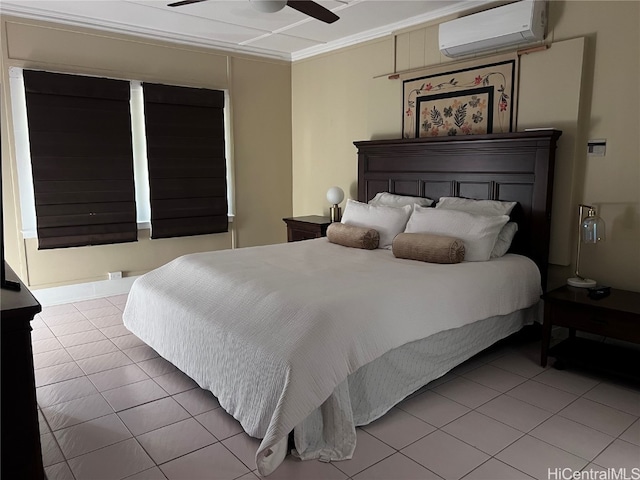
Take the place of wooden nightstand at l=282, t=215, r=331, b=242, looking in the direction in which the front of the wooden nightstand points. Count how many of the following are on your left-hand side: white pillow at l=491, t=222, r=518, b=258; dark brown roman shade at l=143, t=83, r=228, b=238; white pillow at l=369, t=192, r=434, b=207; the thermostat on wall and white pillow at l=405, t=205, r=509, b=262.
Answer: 4

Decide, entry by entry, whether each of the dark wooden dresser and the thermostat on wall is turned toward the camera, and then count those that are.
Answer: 1

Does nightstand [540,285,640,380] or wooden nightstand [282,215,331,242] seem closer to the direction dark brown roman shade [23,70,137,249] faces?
the nightstand

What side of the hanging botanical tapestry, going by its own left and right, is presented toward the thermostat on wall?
left

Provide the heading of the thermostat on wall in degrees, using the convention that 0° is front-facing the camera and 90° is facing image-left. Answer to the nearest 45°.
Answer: approximately 0°

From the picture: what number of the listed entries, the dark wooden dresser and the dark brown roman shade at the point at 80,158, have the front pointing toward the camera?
1

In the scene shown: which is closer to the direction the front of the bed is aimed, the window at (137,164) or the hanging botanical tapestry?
the window

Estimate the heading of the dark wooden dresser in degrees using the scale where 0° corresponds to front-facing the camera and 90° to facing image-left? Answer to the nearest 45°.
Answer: approximately 270°
